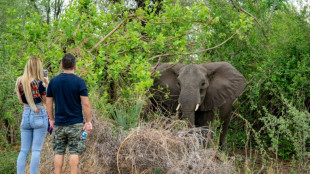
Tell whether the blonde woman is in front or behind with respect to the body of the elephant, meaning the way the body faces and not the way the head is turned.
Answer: in front

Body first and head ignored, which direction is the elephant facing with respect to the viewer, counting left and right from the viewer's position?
facing the viewer and to the left of the viewer

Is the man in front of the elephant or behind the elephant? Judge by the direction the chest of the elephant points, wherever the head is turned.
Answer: in front

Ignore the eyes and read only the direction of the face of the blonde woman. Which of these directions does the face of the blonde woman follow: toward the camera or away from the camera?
away from the camera

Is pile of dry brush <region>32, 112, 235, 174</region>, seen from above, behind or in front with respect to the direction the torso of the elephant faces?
in front
